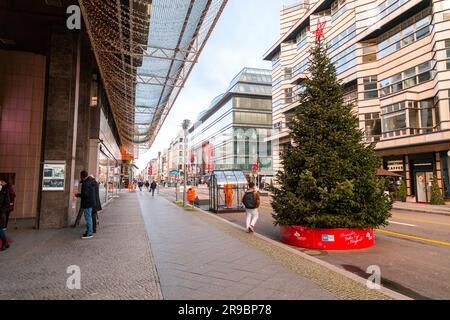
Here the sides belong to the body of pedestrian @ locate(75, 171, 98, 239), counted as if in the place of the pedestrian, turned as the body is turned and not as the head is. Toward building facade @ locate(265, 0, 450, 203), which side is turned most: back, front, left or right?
back

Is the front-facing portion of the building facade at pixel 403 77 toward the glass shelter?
yes

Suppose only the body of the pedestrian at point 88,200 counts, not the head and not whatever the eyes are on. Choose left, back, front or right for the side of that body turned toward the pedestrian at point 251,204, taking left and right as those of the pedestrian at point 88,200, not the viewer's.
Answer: back

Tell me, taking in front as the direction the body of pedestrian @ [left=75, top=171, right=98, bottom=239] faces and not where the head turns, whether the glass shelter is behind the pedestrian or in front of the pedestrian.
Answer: behind

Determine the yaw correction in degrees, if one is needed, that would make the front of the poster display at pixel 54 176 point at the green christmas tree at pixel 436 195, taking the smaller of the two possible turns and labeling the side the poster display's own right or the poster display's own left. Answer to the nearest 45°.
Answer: approximately 90° to the poster display's own left

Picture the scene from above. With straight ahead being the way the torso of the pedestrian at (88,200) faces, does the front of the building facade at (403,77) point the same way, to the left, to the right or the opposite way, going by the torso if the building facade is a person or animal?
the same way

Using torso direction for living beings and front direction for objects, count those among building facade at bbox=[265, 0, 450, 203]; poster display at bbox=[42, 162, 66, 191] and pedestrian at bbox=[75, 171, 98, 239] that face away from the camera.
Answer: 0

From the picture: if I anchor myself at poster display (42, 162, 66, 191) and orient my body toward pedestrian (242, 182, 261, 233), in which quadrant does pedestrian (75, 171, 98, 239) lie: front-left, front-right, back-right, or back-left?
front-right

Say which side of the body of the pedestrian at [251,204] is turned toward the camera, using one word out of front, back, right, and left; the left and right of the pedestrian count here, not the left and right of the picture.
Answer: back

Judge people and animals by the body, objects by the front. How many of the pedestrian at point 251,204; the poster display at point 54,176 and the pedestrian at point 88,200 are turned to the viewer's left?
1

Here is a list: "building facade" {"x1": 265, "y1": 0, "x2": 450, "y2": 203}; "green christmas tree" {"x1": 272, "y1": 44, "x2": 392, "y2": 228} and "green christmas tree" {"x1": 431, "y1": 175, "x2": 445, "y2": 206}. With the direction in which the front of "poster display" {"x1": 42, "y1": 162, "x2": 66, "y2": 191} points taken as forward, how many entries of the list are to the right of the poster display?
0

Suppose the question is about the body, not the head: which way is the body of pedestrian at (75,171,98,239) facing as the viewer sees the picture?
to the viewer's left
